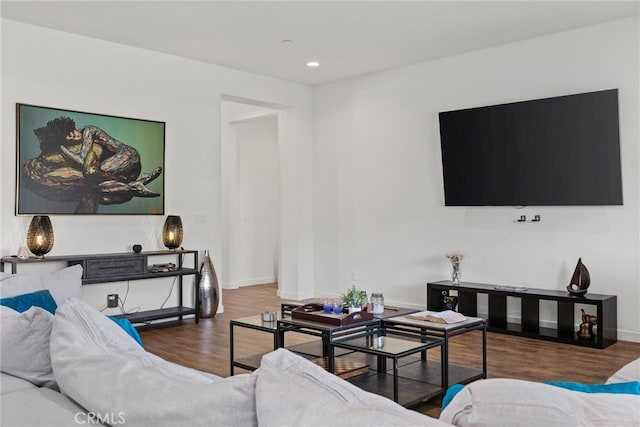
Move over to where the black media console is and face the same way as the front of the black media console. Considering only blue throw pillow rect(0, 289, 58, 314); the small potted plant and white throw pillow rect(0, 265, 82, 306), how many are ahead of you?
3

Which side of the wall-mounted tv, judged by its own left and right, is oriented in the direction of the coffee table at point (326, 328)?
front

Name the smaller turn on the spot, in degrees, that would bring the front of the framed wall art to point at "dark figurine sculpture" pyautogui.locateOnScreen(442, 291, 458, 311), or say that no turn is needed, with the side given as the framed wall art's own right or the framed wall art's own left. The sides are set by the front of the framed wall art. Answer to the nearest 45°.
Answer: approximately 45° to the framed wall art's own left

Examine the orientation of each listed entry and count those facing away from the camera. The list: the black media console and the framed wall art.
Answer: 0

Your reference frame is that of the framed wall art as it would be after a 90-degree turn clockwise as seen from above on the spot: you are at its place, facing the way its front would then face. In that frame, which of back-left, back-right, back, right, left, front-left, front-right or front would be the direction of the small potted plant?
left

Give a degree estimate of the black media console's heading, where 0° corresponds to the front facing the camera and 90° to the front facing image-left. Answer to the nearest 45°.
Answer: approximately 45°

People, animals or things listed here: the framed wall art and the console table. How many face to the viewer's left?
0

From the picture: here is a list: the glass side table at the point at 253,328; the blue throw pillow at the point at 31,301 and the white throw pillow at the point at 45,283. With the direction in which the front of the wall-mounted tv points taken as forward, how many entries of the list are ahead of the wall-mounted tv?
3

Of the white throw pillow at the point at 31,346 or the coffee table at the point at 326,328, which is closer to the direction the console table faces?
the coffee table

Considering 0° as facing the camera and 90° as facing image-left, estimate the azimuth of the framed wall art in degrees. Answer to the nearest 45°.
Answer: approximately 315°

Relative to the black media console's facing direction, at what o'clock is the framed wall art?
The framed wall art is roughly at 1 o'clock from the black media console.

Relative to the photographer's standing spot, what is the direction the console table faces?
facing the viewer and to the right of the viewer

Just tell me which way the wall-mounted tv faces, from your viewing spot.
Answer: facing the viewer and to the left of the viewer
